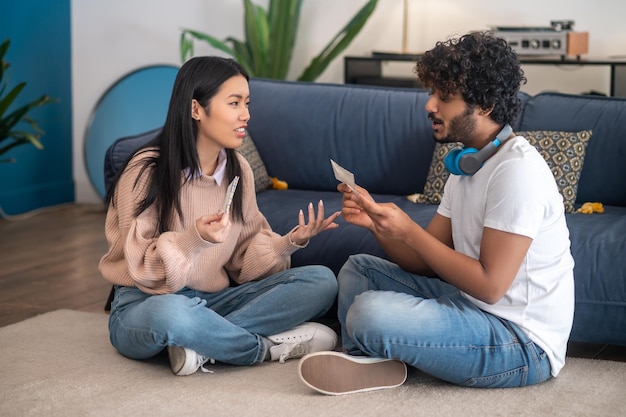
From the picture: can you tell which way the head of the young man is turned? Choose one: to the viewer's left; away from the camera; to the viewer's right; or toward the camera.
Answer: to the viewer's left

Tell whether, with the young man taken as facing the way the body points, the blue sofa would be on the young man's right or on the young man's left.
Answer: on the young man's right

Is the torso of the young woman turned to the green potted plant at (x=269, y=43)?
no

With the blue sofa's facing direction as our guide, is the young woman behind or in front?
in front

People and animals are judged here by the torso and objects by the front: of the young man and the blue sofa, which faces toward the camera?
the blue sofa

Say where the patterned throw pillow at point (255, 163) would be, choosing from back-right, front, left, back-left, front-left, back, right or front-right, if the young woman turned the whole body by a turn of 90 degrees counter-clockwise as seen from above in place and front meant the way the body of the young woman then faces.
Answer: front-left

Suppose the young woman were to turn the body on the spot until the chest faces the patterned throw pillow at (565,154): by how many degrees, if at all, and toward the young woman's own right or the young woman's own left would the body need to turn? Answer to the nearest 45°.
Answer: approximately 90° to the young woman's own left

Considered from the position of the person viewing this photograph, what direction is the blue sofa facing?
facing the viewer

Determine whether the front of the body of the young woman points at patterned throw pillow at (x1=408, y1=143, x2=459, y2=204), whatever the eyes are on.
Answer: no

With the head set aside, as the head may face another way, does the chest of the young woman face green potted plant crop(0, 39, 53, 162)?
no

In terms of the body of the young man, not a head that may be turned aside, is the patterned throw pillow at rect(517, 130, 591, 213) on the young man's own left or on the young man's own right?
on the young man's own right

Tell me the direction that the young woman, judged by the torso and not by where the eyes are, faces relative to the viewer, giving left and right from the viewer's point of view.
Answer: facing the viewer and to the right of the viewer

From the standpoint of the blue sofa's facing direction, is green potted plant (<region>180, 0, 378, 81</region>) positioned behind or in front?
behind

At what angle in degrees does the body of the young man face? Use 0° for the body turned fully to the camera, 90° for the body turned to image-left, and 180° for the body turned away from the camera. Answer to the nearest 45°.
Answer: approximately 90°

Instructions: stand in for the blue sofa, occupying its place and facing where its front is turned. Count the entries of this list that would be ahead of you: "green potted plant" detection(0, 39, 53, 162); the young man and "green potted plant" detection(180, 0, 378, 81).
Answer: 1

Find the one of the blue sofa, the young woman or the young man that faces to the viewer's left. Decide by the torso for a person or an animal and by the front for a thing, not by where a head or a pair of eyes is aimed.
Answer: the young man

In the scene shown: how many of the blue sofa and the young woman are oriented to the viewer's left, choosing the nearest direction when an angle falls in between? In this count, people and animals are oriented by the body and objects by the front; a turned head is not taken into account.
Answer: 0
